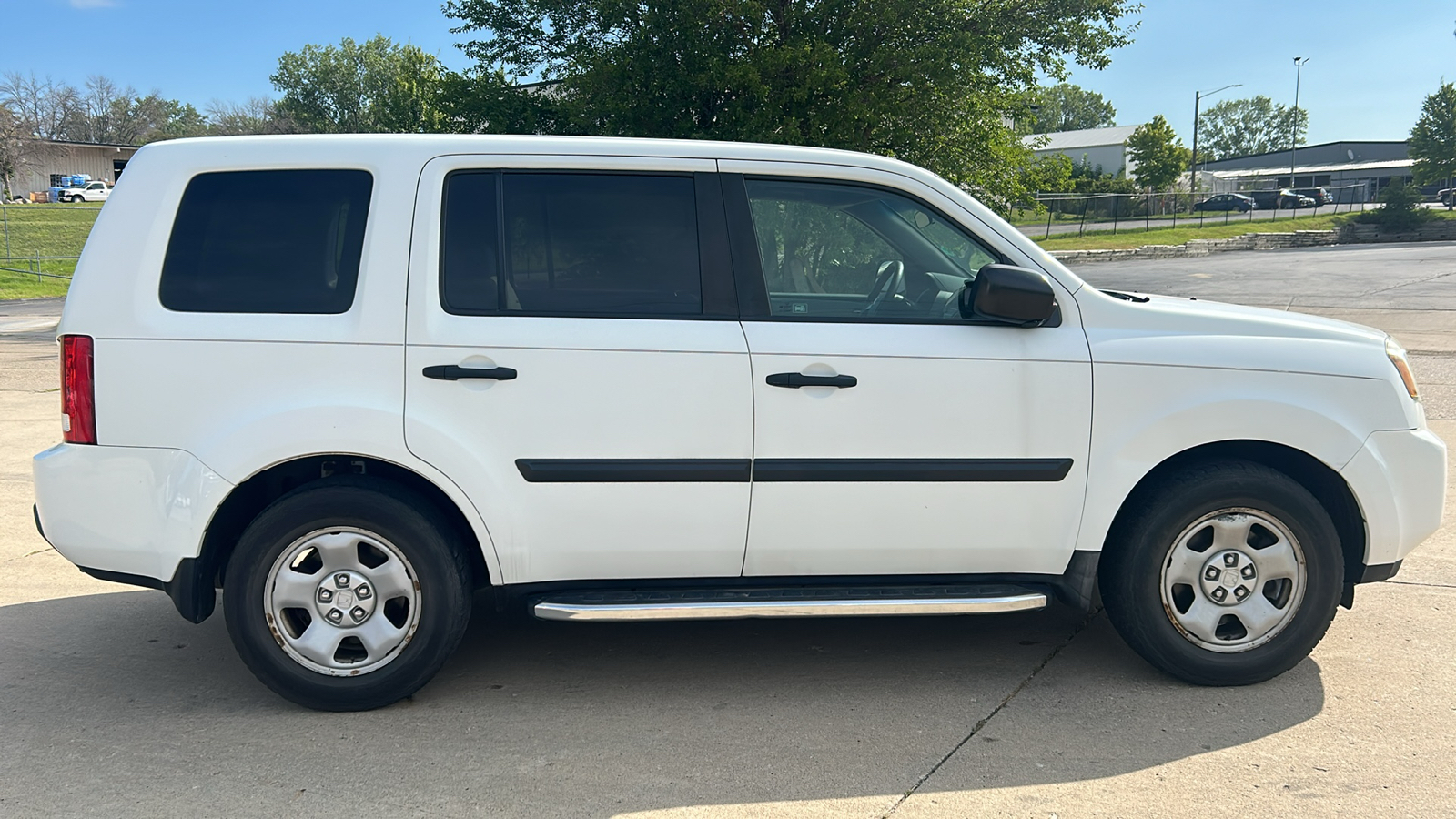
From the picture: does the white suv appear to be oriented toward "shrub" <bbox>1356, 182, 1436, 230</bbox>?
no

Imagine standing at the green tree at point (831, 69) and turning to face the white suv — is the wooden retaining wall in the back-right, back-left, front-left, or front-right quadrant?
back-left

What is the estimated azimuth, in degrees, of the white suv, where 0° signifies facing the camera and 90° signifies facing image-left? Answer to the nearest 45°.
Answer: approximately 270°

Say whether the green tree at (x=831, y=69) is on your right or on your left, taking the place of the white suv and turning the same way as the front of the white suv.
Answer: on your left

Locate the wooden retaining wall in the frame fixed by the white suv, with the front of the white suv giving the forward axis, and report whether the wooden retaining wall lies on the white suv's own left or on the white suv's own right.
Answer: on the white suv's own left
